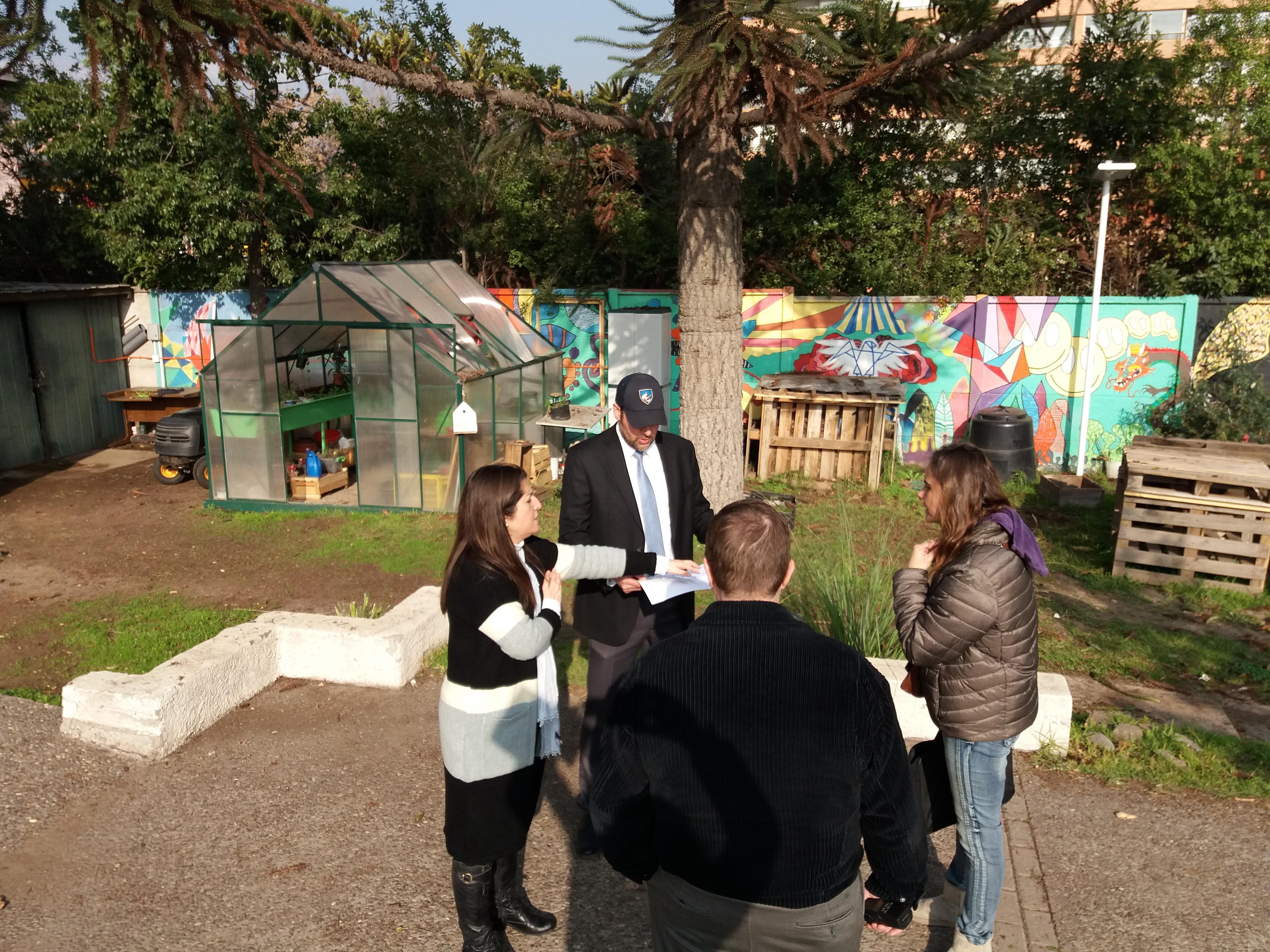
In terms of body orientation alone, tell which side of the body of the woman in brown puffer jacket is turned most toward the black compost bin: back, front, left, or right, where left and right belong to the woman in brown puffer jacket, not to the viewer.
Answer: right

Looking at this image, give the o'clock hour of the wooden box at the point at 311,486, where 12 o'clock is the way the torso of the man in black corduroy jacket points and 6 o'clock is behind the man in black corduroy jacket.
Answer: The wooden box is roughly at 11 o'clock from the man in black corduroy jacket.

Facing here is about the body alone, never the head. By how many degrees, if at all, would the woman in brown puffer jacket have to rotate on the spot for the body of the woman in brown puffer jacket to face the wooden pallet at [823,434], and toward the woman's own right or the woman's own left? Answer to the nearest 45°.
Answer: approximately 90° to the woman's own right

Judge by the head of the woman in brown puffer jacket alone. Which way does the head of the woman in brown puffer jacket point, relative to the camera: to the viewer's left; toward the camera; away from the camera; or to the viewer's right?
to the viewer's left

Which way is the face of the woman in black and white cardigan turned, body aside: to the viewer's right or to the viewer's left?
to the viewer's right

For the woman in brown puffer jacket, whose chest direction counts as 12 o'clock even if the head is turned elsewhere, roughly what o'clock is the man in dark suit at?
The man in dark suit is roughly at 1 o'clock from the woman in brown puffer jacket.

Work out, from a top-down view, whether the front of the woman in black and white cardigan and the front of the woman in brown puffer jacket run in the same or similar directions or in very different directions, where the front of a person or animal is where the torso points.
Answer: very different directions

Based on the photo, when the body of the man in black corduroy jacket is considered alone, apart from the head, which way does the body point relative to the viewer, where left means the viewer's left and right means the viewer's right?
facing away from the viewer

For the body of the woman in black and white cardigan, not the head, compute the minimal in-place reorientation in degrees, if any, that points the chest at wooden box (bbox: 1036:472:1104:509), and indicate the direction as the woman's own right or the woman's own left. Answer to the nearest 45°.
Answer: approximately 45° to the woman's own left
